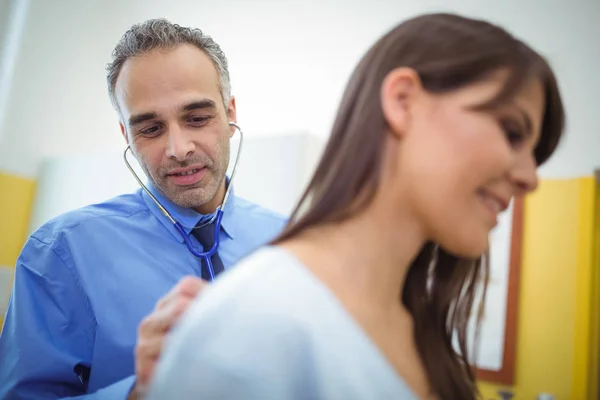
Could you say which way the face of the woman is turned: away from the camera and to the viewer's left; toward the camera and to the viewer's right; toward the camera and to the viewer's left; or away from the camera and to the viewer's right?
toward the camera and to the viewer's right

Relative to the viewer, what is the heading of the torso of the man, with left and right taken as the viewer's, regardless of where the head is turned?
facing the viewer and to the right of the viewer
